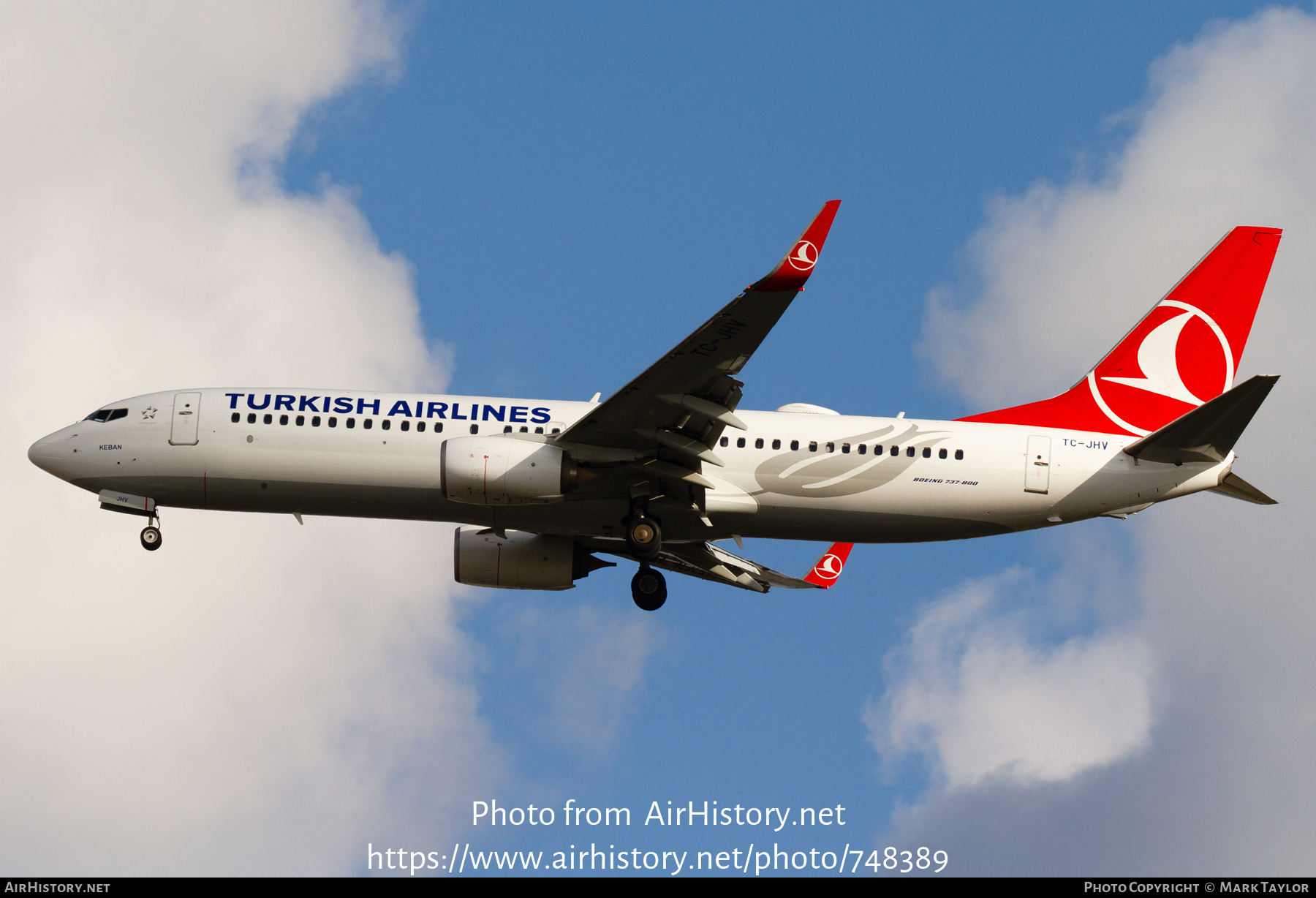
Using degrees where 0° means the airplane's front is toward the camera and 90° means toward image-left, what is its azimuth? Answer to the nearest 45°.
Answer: approximately 90°
